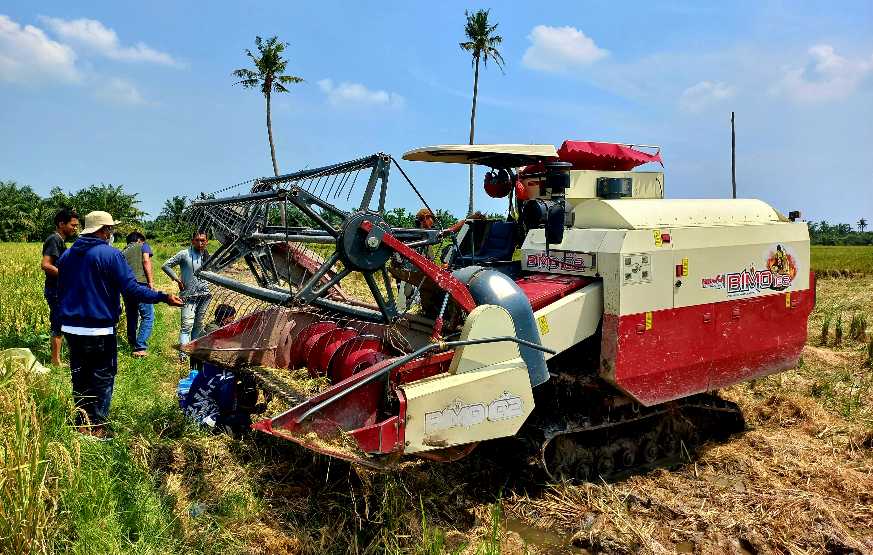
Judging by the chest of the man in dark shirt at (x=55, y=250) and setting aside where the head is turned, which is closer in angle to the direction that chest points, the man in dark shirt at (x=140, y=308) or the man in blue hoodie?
the man in dark shirt

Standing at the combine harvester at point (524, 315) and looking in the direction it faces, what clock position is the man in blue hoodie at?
The man in blue hoodie is roughly at 1 o'clock from the combine harvester.

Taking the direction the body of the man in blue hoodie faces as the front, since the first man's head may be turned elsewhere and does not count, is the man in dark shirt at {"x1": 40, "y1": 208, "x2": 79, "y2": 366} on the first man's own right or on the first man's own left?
on the first man's own left

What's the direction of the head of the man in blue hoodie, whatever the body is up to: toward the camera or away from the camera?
away from the camera

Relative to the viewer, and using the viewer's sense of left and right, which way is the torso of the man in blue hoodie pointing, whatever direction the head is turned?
facing away from the viewer and to the right of the viewer

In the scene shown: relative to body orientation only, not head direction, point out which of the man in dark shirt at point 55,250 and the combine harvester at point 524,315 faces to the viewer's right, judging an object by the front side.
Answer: the man in dark shirt

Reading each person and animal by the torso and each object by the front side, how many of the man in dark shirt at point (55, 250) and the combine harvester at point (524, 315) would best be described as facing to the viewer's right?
1

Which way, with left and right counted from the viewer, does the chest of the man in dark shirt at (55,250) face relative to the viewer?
facing to the right of the viewer

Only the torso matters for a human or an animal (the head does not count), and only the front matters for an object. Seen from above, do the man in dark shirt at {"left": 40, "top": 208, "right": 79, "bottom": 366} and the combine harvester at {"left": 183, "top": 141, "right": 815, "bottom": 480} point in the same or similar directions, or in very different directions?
very different directions
